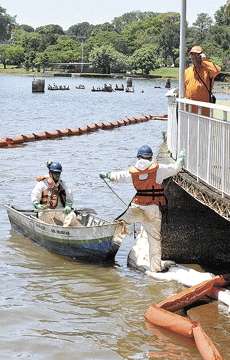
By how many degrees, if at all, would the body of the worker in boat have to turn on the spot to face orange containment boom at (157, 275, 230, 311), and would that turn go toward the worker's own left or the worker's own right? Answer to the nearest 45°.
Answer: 0° — they already face it

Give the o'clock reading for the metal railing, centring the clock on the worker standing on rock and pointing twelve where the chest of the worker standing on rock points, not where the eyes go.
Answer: The metal railing is roughly at 3 o'clock from the worker standing on rock.

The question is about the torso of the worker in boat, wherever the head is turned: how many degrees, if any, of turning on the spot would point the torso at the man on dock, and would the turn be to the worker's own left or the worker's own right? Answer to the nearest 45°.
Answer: approximately 45° to the worker's own left

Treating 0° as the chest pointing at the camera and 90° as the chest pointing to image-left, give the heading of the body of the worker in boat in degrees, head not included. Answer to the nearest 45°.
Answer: approximately 315°

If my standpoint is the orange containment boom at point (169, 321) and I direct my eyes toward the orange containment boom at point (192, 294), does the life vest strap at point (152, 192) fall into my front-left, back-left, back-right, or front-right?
front-left
